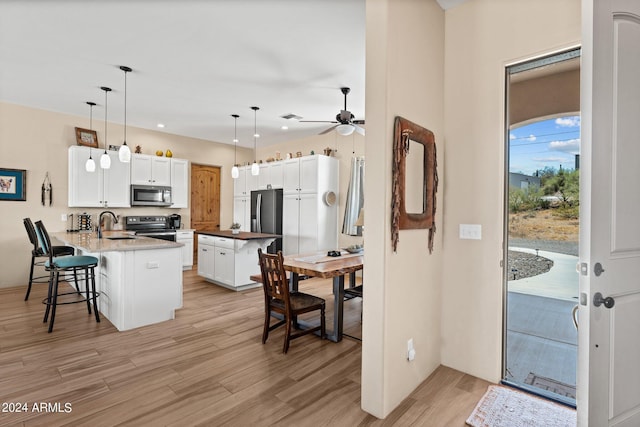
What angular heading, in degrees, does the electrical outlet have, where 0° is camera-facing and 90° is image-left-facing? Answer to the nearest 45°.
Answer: approximately 315°

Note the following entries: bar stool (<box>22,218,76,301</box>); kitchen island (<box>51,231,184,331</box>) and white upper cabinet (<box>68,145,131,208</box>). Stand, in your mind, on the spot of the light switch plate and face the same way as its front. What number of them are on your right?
3

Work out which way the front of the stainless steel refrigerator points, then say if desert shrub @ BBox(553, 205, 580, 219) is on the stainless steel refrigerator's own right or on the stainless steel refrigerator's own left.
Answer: on the stainless steel refrigerator's own left

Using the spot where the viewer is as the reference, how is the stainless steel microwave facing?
facing the viewer

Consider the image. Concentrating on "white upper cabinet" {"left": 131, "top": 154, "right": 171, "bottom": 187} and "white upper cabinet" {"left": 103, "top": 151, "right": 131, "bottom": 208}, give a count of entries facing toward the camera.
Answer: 2

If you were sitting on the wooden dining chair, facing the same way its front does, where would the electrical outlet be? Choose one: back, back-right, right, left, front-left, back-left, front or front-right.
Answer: right

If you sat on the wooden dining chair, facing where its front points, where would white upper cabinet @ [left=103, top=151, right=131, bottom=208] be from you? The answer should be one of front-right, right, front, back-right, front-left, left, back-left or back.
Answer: left

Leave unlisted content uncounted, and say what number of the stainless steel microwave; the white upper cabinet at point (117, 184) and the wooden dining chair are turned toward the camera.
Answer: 2

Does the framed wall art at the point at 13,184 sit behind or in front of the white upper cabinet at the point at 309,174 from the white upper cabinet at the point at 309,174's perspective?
in front

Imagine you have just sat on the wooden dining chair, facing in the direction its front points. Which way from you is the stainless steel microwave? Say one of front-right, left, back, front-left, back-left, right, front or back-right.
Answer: left

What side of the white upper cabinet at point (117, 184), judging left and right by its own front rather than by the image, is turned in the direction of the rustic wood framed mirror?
front

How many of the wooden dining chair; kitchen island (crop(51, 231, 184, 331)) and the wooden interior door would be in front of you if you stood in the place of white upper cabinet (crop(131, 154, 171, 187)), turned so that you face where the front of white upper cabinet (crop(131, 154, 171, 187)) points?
2

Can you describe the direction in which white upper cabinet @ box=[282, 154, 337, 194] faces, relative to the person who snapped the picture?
facing the viewer and to the left of the viewer

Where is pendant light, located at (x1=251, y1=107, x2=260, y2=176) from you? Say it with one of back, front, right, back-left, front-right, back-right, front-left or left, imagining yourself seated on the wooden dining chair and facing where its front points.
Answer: front-left
